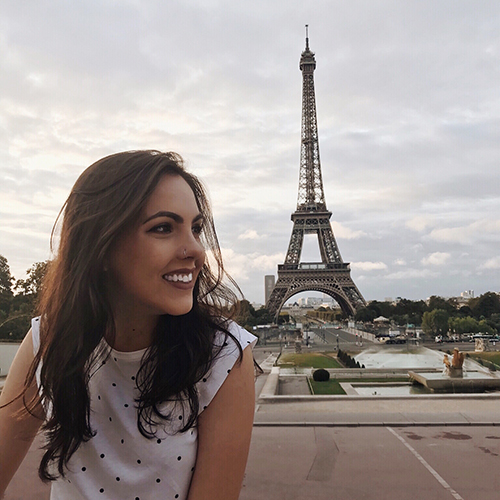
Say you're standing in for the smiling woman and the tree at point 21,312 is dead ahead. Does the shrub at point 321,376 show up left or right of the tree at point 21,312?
right

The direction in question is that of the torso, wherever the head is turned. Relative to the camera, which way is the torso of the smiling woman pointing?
toward the camera

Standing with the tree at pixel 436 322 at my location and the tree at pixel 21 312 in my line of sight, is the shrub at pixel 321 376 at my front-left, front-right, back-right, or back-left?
front-left

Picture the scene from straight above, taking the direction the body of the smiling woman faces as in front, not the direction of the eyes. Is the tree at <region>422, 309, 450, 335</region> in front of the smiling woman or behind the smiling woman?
behind

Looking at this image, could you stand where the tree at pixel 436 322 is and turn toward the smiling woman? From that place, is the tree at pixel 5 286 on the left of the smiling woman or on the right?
right

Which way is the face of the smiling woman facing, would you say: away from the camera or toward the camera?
toward the camera

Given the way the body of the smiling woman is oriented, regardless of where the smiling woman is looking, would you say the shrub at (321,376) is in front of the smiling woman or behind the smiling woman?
behind

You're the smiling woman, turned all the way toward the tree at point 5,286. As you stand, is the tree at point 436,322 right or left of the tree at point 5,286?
right

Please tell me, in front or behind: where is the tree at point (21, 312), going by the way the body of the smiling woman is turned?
behind

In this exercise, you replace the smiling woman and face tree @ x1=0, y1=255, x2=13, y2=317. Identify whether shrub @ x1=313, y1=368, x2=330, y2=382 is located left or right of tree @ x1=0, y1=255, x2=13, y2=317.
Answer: right

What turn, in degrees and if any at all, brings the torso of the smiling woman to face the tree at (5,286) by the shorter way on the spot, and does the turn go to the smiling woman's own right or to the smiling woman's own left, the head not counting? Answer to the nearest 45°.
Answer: approximately 180°

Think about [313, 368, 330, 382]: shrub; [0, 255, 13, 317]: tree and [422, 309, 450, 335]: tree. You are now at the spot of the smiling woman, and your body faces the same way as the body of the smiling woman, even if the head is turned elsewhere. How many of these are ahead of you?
0
